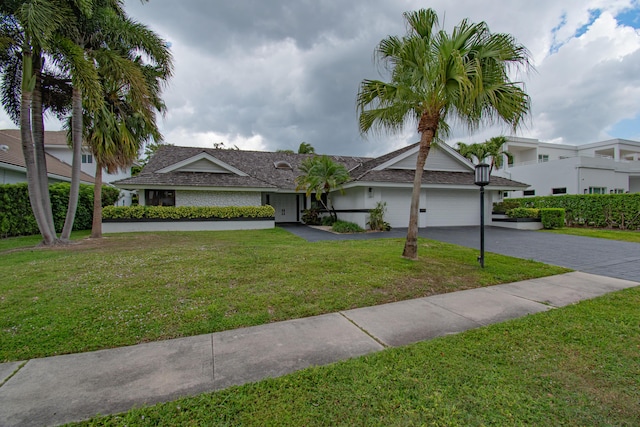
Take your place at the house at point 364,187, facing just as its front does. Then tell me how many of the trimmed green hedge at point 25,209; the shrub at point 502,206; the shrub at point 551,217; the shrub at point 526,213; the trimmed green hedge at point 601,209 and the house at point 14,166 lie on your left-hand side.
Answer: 4

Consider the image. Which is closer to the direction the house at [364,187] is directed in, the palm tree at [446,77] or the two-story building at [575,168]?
the palm tree

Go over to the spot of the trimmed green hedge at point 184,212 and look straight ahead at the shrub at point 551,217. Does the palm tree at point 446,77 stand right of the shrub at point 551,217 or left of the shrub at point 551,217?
right

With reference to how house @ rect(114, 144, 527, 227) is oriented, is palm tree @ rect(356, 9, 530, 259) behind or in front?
in front

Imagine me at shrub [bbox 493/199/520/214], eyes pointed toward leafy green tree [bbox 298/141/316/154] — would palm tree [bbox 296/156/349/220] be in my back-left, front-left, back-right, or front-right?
front-left

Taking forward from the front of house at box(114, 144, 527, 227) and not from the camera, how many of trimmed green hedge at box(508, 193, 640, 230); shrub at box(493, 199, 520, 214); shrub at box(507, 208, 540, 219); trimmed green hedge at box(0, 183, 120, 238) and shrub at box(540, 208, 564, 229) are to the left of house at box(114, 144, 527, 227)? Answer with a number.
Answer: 4

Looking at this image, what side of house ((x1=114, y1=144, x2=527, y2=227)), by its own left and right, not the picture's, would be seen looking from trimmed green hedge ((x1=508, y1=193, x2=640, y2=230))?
left

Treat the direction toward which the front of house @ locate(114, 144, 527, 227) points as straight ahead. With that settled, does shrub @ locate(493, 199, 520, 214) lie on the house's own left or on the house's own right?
on the house's own left

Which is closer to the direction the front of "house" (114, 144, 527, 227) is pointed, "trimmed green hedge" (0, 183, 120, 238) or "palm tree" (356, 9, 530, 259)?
the palm tree

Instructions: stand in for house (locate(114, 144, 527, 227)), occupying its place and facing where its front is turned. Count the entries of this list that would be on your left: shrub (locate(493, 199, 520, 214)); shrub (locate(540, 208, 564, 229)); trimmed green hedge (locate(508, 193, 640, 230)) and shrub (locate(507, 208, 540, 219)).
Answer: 4

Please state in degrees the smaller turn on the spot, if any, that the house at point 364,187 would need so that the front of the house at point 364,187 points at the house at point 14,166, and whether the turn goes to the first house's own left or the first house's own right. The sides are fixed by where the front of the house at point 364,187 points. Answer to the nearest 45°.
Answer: approximately 90° to the first house's own right

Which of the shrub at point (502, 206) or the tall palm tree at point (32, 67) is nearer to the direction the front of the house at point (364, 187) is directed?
the tall palm tree

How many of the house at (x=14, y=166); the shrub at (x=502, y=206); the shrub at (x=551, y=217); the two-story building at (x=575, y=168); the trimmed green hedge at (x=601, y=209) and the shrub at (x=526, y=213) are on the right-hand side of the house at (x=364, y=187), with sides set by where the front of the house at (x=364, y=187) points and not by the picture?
1

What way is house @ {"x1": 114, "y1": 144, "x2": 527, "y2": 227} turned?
toward the camera

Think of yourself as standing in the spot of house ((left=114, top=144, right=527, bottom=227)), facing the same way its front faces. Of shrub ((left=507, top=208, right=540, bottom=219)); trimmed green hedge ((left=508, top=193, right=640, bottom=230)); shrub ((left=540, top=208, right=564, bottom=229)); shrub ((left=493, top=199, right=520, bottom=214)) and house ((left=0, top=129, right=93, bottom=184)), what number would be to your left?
4

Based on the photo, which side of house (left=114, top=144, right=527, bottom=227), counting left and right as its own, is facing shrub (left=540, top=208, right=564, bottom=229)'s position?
left
